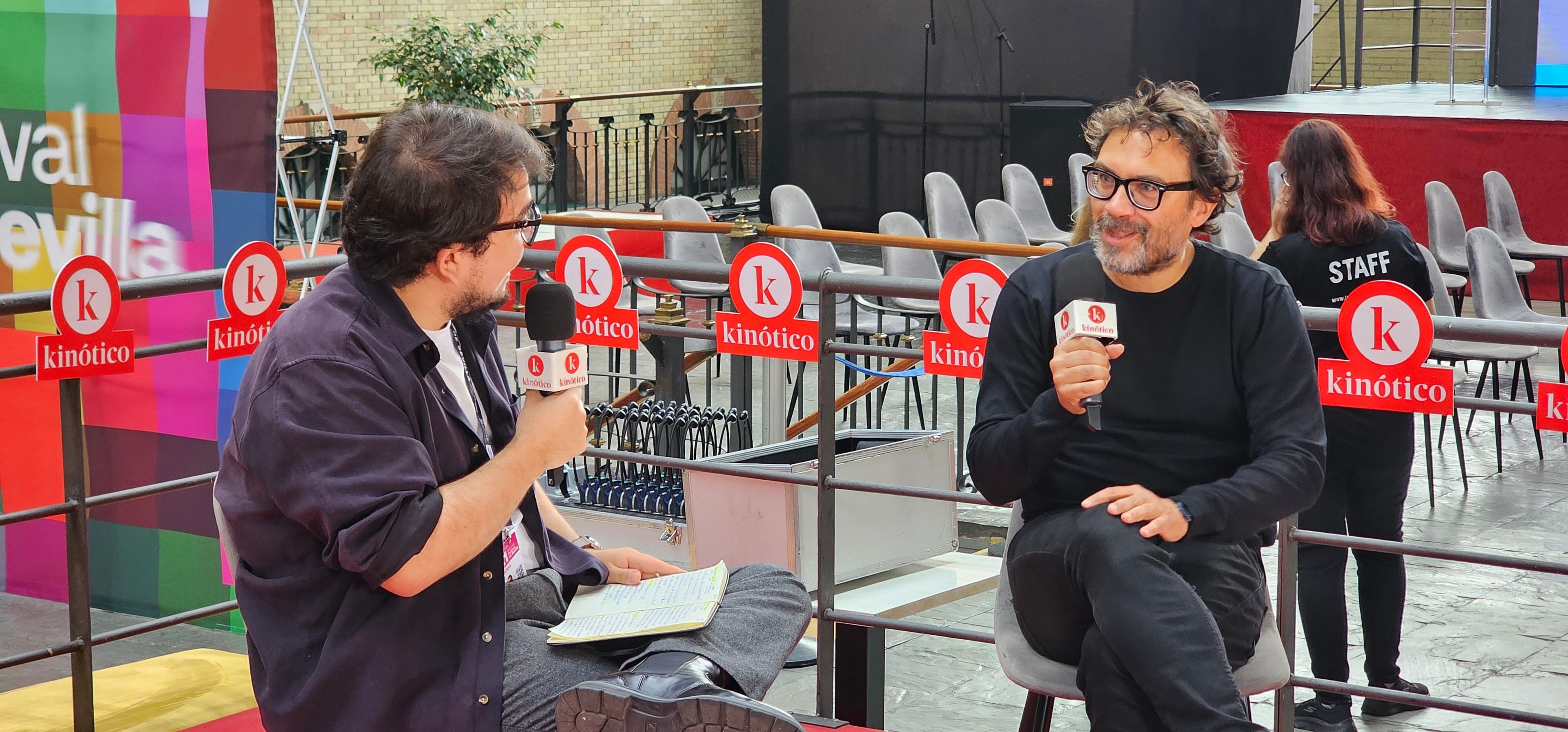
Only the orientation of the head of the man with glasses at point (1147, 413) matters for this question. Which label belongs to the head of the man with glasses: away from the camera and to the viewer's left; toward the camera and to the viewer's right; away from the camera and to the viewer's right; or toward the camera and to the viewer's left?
toward the camera and to the viewer's left

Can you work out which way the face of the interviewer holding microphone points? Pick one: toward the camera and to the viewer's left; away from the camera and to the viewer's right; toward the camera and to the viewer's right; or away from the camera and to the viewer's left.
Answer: away from the camera and to the viewer's right

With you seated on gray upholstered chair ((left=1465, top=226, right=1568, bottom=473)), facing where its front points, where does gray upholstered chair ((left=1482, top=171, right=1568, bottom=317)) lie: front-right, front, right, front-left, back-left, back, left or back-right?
back-left

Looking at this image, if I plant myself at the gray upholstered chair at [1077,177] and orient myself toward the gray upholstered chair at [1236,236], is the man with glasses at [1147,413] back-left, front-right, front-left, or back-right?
front-right

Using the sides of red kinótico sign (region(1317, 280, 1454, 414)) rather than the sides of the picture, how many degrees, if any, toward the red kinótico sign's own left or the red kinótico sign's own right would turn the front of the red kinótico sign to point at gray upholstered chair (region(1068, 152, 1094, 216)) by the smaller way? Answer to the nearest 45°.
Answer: approximately 180°

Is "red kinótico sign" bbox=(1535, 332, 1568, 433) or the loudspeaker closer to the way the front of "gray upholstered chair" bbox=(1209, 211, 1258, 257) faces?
the red kinótico sign

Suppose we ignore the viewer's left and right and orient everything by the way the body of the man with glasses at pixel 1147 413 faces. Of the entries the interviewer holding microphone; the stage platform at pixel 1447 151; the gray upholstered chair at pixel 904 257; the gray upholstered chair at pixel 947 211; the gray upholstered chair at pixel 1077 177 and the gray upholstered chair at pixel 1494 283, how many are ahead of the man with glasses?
1

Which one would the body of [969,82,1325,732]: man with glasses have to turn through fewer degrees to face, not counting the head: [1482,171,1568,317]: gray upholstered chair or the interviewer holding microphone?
the interviewer holding microphone

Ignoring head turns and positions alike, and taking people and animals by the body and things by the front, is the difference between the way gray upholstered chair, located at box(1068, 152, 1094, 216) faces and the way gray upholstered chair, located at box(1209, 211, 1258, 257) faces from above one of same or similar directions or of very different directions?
same or similar directions

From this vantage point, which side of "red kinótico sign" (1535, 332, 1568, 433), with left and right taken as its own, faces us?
front

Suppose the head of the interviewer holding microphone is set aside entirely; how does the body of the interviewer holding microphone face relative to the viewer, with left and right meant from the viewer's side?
facing to the right of the viewer
